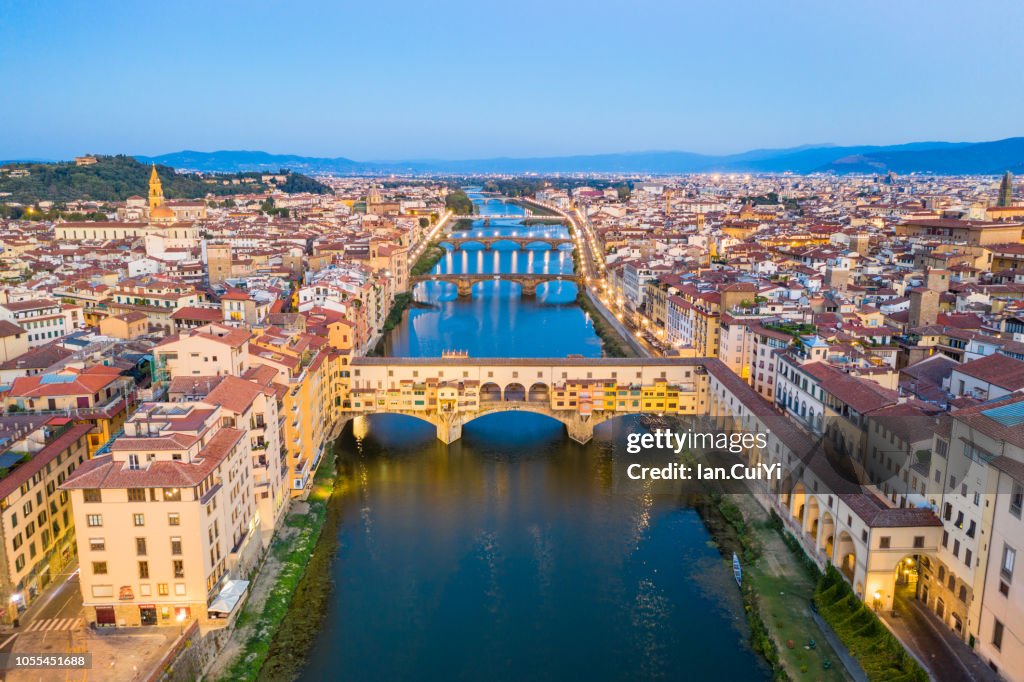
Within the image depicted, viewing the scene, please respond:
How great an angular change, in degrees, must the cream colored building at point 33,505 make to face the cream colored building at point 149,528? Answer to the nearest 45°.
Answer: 0° — it already faces it

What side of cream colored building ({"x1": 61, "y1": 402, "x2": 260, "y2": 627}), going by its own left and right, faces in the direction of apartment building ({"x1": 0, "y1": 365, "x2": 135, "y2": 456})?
back

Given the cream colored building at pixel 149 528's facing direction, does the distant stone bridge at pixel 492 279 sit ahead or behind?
behind

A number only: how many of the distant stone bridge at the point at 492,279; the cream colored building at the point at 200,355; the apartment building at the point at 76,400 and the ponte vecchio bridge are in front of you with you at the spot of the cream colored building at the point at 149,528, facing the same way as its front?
0

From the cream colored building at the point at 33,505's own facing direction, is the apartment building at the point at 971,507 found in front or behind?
in front

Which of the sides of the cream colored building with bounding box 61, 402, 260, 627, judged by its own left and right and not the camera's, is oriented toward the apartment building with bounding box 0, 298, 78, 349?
back

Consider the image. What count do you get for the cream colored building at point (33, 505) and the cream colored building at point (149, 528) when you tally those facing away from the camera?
0

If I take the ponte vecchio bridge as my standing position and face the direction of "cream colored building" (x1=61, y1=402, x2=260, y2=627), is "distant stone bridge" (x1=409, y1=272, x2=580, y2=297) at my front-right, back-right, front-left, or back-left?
back-right

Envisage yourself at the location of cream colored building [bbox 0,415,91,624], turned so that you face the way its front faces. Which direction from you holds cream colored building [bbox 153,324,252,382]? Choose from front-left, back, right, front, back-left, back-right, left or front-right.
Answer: left

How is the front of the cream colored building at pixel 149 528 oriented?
toward the camera

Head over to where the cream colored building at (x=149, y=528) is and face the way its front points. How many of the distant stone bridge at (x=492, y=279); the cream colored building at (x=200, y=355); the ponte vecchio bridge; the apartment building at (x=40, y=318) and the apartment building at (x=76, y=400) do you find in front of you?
0

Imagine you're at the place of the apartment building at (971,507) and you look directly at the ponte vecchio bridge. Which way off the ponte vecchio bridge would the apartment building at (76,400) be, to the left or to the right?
left

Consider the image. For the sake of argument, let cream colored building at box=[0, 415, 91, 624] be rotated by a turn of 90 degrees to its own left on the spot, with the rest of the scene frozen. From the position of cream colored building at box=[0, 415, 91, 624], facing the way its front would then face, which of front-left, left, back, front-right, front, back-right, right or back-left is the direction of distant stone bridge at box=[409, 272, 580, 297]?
front

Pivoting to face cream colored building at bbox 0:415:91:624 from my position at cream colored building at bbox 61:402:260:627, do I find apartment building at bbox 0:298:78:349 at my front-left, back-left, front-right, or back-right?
front-right

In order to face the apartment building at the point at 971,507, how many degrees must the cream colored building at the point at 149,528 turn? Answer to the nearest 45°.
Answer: approximately 45° to its left

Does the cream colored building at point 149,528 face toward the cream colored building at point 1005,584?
no

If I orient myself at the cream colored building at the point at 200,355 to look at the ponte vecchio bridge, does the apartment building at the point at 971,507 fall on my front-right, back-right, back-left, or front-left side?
front-right

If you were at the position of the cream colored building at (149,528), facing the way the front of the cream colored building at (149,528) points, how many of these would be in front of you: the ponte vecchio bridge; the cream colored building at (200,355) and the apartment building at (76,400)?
0
